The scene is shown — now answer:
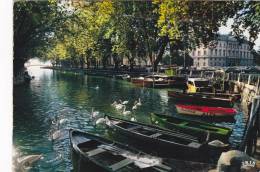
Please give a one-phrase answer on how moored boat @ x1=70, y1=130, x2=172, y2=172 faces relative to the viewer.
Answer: facing away from the viewer and to the left of the viewer

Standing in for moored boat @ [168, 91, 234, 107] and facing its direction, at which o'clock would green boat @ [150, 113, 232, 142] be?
The green boat is roughly at 9 o'clock from the moored boat.

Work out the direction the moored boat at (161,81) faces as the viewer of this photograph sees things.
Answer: facing to the left of the viewer

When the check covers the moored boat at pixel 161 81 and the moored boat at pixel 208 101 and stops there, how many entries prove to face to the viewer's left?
2

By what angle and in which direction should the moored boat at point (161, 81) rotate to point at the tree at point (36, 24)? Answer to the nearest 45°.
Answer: approximately 45° to its left

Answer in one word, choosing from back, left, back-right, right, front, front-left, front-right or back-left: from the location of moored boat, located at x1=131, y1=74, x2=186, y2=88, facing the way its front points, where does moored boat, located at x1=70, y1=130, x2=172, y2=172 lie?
left

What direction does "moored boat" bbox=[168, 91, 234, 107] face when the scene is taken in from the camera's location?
facing to the left of the viewer

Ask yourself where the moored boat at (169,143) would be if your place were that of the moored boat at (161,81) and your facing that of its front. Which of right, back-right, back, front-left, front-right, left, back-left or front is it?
left

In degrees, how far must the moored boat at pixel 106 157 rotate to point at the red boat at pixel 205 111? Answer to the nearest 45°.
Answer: approximately 90° to its right

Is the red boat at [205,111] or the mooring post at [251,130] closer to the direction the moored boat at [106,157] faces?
the red boat
